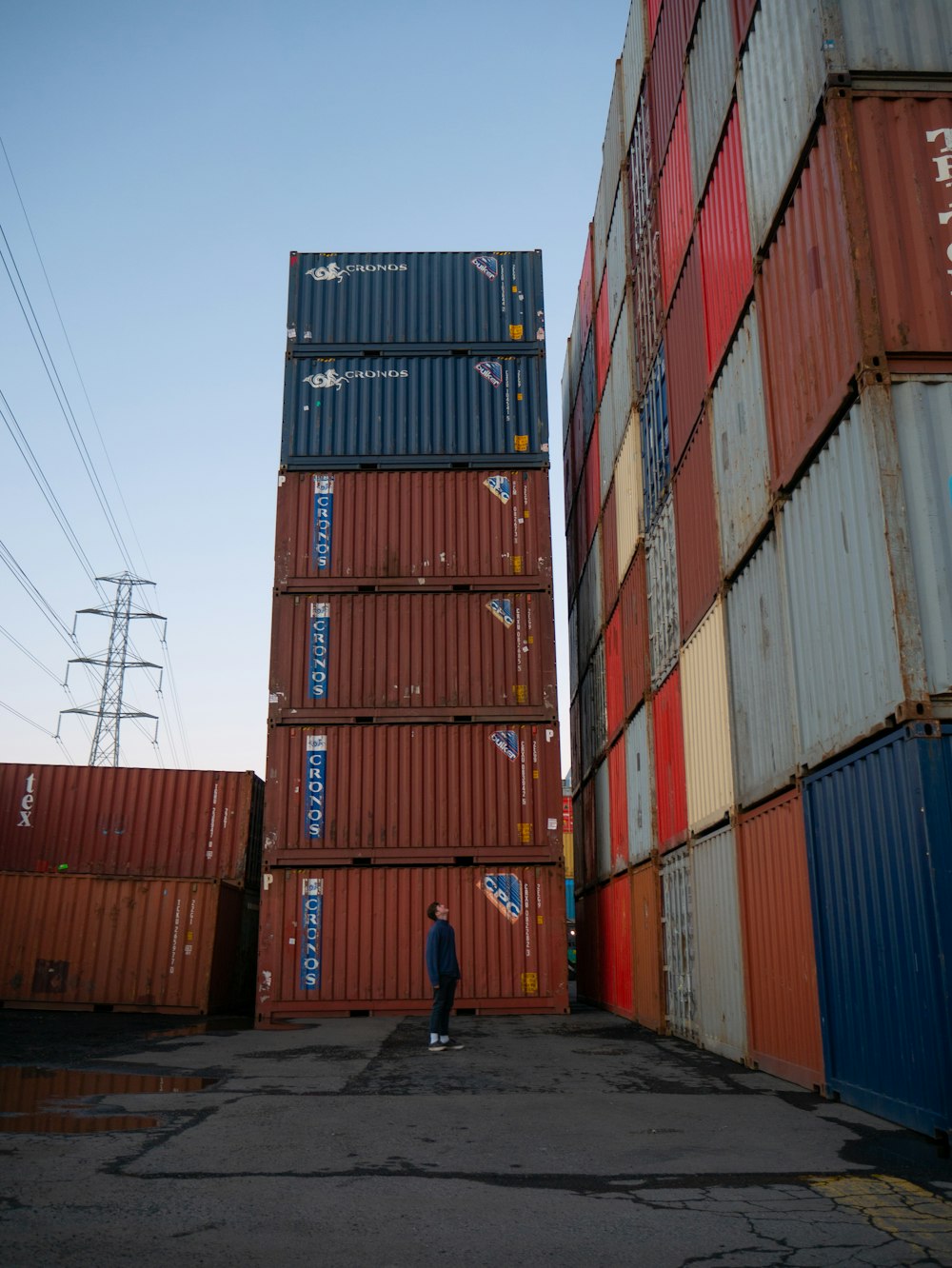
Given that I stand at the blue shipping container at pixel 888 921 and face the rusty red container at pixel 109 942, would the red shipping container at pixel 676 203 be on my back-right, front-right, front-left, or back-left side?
front-right

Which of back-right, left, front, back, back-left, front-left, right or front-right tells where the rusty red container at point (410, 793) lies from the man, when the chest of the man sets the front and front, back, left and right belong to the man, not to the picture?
left

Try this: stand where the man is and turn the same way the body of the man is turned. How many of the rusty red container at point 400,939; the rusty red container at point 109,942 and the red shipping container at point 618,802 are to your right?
0

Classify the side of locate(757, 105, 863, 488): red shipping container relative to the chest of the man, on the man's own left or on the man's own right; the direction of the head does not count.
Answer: on the man's own right

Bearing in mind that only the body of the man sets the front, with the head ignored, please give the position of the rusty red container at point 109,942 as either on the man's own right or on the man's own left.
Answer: on the man's own left

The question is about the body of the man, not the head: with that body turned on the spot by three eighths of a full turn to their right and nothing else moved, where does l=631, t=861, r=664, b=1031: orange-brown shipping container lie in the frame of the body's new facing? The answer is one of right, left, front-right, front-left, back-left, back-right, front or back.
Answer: back

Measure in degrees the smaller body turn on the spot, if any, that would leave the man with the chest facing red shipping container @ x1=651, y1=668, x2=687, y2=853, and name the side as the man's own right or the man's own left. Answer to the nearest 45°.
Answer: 0° — they already face it

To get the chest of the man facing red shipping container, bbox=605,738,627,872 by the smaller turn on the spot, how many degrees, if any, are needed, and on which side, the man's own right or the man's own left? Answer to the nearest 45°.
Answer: approximately 45° to the man's own left

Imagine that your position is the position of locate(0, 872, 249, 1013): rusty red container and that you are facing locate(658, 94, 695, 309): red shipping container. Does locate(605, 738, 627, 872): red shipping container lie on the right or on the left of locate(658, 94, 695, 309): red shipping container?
left

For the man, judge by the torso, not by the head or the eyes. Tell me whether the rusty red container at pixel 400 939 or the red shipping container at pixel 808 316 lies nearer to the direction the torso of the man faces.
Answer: the red shipping container

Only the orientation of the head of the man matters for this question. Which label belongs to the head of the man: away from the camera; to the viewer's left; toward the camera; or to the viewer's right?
to the viewer's right

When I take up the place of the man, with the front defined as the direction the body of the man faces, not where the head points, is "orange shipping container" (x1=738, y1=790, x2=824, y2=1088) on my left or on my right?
on my right

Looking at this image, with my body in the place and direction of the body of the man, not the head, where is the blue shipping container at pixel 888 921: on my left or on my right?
on my right

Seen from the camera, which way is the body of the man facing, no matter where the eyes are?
to the viewer's right

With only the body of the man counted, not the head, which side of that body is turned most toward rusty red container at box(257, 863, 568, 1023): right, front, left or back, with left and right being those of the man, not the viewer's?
left
